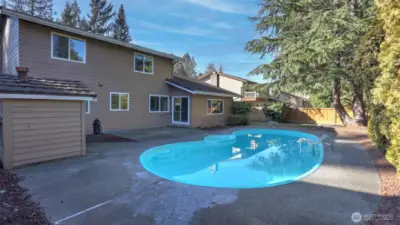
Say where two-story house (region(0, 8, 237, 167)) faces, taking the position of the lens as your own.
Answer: facing away from the viewer and to the left of the viewer

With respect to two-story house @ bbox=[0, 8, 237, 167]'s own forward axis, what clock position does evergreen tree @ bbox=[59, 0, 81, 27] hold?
The evergreen tree is roughly at 1 o'clock from the two-story house.

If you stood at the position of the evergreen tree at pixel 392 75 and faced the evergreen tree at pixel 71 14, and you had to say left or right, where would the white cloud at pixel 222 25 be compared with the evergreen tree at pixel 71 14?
right

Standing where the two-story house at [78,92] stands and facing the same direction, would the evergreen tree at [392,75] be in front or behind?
behind
